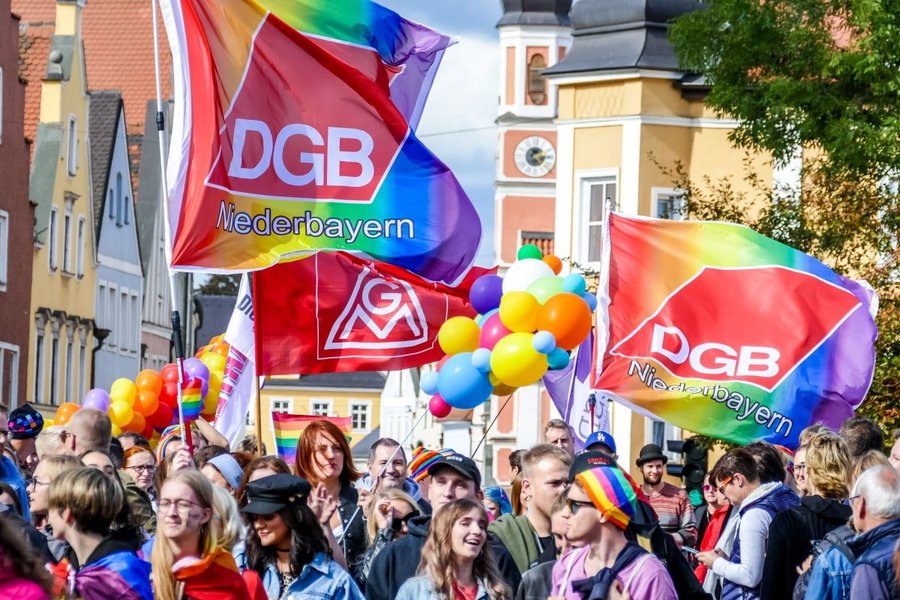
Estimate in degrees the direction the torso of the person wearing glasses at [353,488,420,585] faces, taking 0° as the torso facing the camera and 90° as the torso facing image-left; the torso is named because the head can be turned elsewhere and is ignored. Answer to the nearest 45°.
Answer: approximately 315°

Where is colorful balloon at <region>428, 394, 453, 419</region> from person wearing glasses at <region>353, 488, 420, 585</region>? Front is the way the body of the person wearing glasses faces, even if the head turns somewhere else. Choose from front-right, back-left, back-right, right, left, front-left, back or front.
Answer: back-left

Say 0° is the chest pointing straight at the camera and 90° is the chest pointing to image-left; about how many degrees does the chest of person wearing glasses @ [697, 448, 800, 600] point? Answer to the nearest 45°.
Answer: approximately 90°

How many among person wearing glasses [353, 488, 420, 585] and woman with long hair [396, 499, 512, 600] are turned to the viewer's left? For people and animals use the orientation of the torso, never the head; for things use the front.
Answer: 0

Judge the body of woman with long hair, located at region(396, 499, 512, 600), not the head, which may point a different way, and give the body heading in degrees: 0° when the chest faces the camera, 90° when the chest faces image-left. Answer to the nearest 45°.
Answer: approximately 315°

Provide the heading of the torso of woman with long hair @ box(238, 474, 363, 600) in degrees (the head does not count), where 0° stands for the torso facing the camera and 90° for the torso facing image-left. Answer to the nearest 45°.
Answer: approximately 45°

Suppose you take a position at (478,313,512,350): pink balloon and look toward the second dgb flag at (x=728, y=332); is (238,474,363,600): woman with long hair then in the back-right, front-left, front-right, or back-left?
back-right

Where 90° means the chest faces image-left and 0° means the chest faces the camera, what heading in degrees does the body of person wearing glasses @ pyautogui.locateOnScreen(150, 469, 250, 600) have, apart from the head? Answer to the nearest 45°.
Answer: approximately 45°

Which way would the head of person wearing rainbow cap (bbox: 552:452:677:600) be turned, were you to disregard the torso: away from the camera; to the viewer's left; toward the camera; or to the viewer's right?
to the viewer's left
